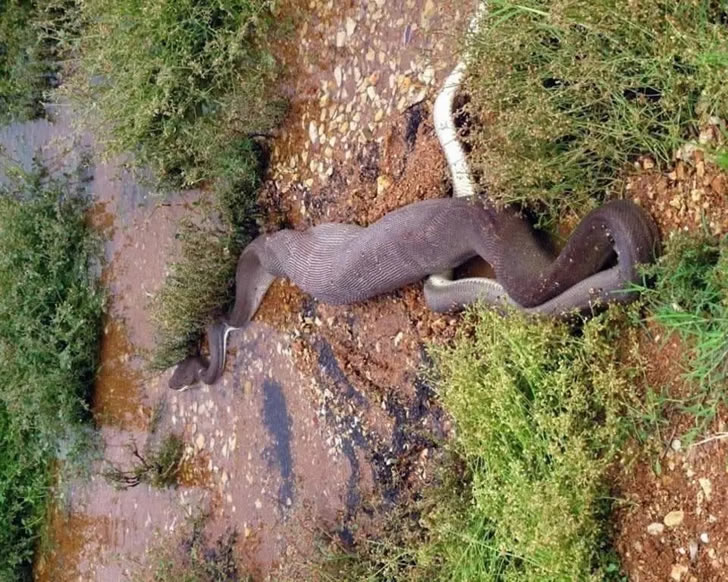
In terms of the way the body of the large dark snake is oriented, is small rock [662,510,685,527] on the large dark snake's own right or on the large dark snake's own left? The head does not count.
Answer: on the large dark snake's own left

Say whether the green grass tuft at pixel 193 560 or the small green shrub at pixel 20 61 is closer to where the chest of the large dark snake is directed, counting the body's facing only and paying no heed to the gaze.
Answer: the green grass tuft

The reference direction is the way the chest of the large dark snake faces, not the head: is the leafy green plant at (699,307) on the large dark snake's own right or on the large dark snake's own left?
on the large dark snake's own left

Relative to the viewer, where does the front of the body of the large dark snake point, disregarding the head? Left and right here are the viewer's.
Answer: facing to the left of the viewer

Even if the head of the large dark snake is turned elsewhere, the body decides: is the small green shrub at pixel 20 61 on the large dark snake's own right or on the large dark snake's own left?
on the large dark snake's own right

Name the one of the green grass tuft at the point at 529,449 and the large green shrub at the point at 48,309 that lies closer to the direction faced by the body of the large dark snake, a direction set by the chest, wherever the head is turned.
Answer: the large green shrub
